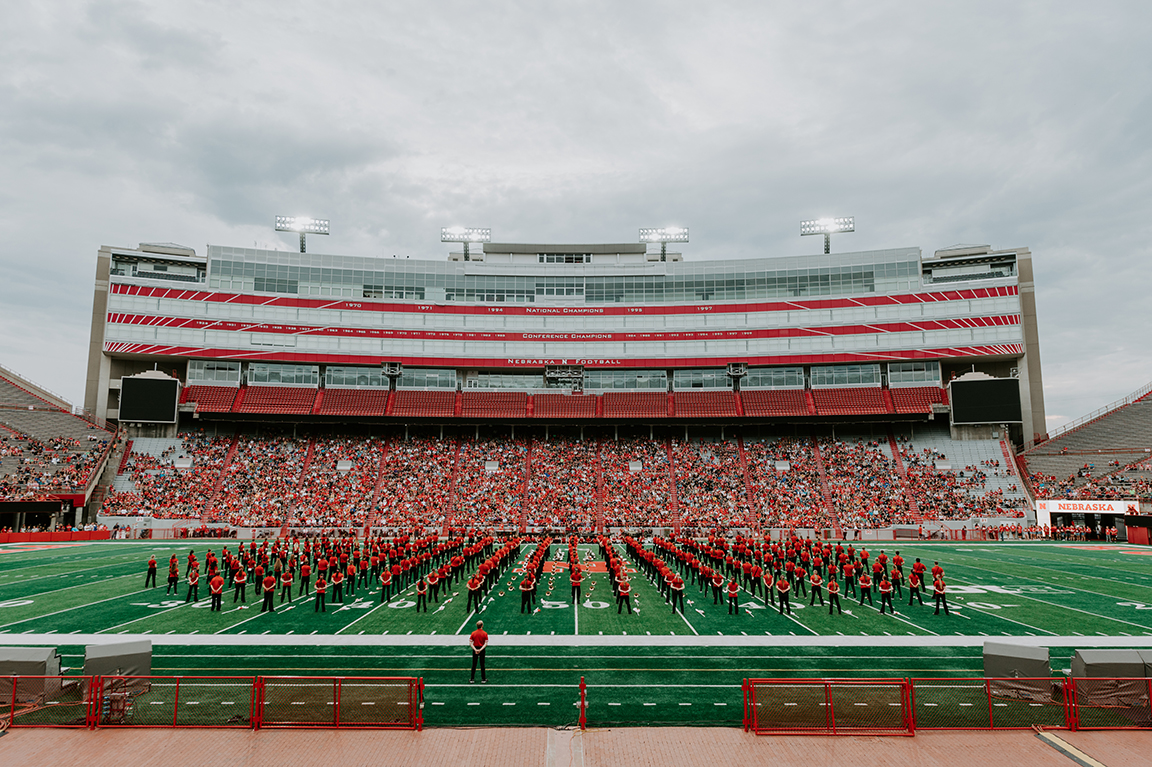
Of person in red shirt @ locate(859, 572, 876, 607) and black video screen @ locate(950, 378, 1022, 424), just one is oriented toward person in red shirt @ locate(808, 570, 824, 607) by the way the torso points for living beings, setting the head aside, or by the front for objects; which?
the black video screen

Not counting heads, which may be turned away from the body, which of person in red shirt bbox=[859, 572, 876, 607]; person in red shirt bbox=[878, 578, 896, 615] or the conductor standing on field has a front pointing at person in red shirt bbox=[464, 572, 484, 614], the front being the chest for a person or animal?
the conductor standing on field

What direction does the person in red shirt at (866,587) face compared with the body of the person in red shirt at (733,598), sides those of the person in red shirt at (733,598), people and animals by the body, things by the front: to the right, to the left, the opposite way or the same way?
the same way

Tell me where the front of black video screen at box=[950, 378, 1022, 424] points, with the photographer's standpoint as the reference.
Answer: facing the viewer

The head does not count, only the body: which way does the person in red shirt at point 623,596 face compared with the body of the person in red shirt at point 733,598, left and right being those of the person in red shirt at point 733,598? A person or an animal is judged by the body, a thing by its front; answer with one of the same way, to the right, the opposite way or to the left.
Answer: the same way

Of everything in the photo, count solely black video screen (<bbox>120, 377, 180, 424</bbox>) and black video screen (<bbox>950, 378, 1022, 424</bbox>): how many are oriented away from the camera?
0

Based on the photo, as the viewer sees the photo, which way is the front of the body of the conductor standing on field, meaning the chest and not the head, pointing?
away from the camera

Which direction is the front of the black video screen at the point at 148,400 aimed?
toward the camera
